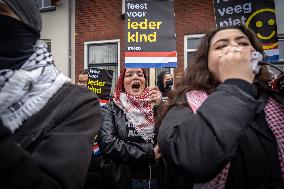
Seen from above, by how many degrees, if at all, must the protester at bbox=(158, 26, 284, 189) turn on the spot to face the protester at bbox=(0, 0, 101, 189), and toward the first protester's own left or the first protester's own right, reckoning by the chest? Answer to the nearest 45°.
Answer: approximately 90° to the first protester's own right

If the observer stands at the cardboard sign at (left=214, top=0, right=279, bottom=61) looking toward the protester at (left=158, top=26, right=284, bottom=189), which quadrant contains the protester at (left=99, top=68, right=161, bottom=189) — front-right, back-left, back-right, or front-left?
front-right

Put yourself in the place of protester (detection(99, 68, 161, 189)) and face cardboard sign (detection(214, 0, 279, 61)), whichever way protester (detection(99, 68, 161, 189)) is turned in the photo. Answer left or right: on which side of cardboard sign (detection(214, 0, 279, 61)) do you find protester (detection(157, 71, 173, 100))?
left

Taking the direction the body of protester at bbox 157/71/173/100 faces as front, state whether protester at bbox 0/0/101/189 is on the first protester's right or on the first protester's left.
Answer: on the first protester's right

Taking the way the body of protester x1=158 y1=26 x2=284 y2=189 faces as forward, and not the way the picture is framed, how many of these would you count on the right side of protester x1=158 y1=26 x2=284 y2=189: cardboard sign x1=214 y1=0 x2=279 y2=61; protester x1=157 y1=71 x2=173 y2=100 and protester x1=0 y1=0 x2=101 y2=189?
1

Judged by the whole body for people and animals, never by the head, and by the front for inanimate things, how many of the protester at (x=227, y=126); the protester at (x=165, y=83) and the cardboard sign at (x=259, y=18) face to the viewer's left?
0

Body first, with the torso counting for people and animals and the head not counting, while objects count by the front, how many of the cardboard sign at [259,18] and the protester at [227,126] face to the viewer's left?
0

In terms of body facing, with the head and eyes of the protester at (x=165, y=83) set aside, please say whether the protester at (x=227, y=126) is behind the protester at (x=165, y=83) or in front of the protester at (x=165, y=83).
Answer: in front

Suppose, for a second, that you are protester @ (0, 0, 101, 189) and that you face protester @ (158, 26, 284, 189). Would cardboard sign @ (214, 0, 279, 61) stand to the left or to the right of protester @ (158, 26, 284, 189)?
left

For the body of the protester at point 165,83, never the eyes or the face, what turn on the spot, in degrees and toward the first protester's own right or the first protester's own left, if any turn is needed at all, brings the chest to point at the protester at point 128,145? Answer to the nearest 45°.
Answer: approximately 45° to the first protester's own right

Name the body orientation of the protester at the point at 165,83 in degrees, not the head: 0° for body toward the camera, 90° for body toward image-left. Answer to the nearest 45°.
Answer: approximately 315°

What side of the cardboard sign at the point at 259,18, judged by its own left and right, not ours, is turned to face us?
front

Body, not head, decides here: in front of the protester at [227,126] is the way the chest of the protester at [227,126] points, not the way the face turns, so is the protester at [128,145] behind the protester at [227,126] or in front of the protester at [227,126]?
behind

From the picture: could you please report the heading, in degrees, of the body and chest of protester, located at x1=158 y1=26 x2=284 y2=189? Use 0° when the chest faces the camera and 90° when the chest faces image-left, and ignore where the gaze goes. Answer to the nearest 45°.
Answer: approximately 315°
